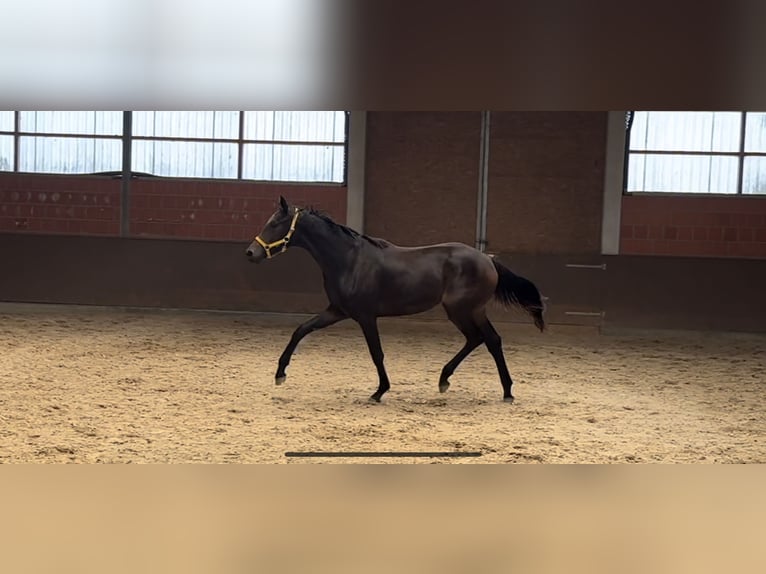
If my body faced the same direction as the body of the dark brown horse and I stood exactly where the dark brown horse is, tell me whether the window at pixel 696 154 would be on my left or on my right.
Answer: on my right

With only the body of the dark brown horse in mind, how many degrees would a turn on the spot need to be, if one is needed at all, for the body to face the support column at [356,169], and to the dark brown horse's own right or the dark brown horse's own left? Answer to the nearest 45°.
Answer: approximately 90° to the dark brown horse's own right

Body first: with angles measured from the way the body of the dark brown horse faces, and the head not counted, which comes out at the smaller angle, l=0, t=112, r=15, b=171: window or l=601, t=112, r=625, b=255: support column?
the window

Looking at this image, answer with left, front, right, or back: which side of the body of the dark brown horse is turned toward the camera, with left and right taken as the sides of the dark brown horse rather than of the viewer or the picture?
left

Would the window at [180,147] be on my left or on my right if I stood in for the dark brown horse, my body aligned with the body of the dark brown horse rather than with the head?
on my right

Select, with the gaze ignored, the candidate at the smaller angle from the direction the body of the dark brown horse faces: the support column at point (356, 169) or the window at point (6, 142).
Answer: the window

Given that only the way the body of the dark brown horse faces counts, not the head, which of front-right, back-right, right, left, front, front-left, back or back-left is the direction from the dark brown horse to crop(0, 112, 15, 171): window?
front-right
